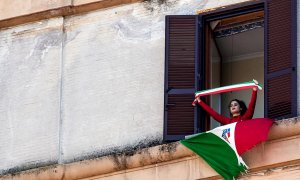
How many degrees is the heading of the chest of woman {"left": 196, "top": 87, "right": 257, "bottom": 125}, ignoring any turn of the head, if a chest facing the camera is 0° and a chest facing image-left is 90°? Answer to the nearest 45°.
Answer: approximately 45°
